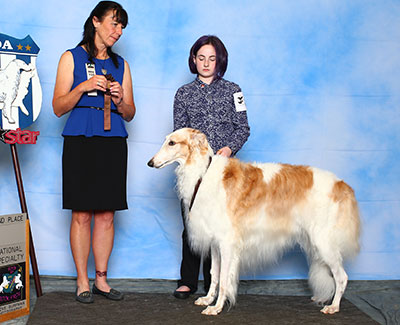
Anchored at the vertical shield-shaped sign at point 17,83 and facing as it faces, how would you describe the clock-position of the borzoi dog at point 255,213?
The borzoi dog is roughly at 10 o'clock from the vertical shield-shaped sign.

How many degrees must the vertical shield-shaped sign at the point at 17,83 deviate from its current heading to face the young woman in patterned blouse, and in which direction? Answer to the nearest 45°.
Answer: approximately 90° to its left

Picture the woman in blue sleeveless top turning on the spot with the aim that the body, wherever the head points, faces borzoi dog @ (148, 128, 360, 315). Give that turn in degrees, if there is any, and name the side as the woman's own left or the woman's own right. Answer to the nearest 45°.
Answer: approximately 45° to the woman's own left

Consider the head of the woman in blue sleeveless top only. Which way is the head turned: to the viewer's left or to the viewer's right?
to the viewer's right

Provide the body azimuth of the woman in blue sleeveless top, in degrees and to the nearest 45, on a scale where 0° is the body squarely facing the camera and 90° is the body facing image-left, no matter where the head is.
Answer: approximately 315°

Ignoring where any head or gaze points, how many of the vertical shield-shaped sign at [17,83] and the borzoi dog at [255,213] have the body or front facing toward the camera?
1

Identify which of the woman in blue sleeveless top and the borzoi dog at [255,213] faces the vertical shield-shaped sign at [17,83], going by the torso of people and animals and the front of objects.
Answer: the borzoi dog

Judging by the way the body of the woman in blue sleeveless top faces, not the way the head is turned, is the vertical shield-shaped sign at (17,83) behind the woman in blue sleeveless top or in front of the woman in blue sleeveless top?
behind

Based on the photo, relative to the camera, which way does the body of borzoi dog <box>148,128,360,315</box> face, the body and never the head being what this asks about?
to the viewer's left

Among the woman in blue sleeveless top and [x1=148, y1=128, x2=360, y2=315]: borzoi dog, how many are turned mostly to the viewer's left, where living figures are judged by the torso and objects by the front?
1

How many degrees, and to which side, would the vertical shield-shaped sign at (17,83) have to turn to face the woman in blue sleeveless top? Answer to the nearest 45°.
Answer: approximately 45° to its left
